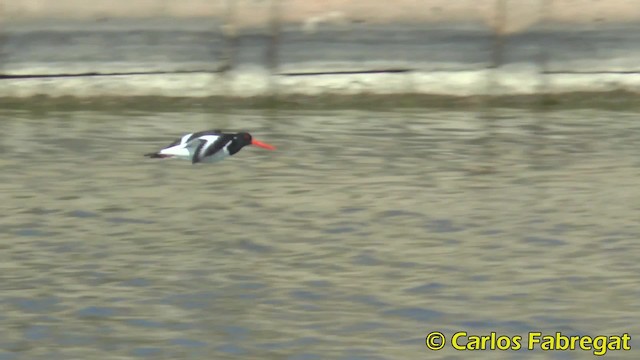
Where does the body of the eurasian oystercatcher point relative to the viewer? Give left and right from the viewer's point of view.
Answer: facing to the right of the viewer

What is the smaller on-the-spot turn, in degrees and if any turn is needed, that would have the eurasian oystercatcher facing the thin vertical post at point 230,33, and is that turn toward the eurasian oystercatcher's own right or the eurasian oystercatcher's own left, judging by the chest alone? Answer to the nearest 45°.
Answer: approximately 90° to the eurasian oystercatcher's own left

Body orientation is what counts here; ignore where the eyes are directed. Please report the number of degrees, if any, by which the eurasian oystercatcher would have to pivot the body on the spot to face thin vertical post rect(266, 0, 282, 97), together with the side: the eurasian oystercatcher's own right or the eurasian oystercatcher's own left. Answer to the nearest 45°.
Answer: approximately 90° to the eurasian oystercatcher's own left
